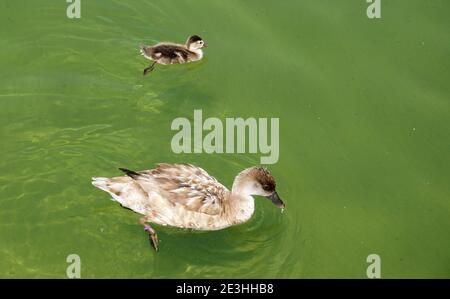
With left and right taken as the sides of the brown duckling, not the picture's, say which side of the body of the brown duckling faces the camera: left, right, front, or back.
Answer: right

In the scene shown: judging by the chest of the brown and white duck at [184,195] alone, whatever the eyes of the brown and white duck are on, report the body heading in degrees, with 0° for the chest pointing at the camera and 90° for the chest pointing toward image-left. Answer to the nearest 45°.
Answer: approximately 270°
